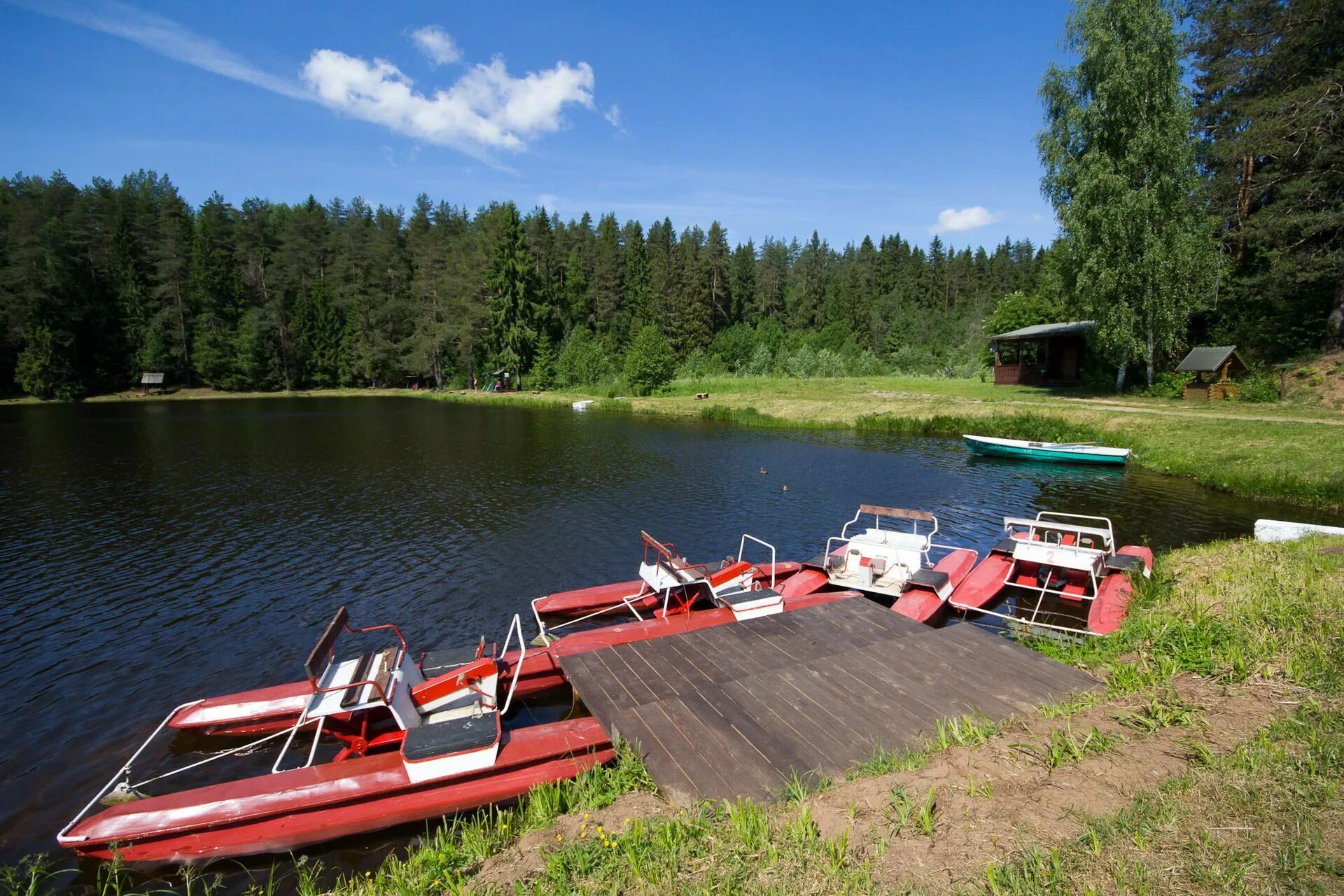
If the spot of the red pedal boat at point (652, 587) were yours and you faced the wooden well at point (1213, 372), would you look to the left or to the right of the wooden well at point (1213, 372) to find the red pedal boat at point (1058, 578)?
right

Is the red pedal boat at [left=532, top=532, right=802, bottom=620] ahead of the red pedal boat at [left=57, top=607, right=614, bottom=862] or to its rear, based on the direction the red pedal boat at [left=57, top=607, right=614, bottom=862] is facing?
ahead

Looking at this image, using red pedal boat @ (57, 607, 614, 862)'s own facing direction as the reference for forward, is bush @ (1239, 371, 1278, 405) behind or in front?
in front

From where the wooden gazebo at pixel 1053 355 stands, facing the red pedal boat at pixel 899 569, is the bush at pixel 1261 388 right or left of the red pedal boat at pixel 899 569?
left

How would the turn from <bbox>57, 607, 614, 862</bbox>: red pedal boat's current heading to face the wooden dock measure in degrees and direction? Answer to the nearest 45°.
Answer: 0° — it already faces it

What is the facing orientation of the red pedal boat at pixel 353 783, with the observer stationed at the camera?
facing to the right of the viewer
